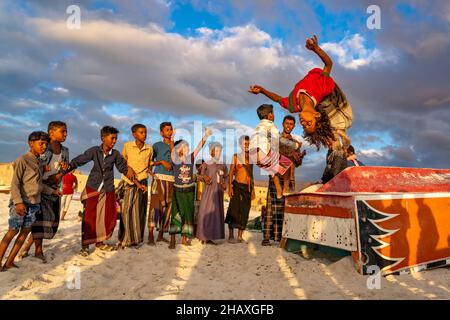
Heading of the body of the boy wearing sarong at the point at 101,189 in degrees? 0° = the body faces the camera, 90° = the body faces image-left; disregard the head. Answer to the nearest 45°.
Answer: approximately 315°

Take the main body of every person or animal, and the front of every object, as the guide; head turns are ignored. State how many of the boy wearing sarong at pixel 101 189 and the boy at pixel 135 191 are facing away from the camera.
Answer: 0

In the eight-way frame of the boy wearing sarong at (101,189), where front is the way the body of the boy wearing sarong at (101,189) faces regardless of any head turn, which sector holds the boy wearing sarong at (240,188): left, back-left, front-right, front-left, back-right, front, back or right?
front-left

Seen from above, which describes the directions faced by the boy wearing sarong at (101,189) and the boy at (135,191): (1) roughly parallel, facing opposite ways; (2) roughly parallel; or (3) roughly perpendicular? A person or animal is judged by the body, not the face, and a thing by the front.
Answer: roughly parallel

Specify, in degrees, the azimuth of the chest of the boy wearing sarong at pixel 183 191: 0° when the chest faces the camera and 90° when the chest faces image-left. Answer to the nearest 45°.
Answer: approximately 0°

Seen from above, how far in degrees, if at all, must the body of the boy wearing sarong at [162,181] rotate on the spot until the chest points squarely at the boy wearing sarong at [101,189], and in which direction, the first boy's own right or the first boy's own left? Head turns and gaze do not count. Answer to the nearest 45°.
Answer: approximately 90° to the first boy's own right

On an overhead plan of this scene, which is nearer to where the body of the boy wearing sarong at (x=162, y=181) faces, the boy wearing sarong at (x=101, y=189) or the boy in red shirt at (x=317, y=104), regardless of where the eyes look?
the boy in red shirt

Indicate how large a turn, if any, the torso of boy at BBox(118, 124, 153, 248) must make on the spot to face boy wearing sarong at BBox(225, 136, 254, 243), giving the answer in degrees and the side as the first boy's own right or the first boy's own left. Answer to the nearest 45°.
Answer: approximately 45° to the first boy's own left

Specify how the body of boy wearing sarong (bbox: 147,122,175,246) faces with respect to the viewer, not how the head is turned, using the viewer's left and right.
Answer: facing the viewer and to the right of the viewer

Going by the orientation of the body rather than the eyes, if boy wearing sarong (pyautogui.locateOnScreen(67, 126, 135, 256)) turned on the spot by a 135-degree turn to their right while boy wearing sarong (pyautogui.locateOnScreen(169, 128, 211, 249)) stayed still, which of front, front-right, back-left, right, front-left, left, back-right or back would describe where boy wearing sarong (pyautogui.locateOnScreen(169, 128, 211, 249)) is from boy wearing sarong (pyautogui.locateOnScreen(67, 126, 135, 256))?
back

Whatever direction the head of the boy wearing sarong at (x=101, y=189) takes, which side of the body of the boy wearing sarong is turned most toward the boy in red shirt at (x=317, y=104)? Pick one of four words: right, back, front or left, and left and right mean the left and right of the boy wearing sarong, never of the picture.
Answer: front

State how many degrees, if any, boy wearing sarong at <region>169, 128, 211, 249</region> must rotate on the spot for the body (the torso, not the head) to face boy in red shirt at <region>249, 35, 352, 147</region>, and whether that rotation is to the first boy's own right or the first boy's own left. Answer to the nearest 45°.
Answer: approximately 45° to the first boy's own left
